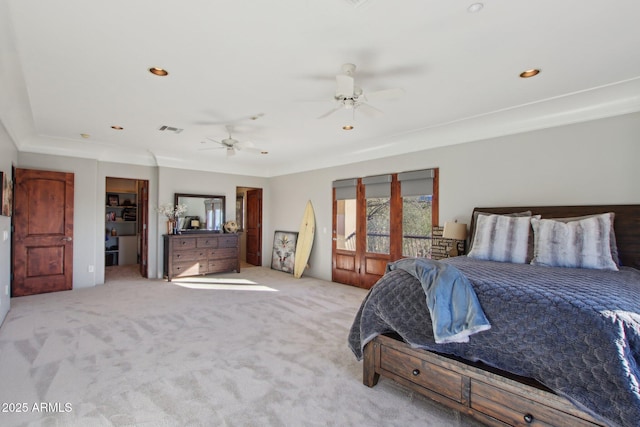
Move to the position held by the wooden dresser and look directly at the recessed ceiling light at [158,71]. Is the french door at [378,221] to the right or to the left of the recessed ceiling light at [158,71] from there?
left

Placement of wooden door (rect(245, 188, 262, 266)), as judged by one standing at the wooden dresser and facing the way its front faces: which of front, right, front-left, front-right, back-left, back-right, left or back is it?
left

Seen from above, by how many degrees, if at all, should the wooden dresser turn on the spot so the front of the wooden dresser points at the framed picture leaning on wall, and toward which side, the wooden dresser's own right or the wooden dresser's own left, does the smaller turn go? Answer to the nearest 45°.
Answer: approximately 45° to the wooden dresser's own left

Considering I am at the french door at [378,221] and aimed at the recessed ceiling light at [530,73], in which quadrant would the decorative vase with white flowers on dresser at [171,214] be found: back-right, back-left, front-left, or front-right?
back-right

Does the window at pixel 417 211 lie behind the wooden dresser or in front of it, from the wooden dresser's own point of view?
in front

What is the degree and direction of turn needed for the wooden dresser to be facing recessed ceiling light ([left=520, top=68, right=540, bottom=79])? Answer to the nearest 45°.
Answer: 0° — it already faces it

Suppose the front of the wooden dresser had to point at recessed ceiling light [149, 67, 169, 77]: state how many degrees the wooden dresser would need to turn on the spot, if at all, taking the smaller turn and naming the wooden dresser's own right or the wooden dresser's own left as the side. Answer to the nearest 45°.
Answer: approximately 45° to the wooden dresser's own right
